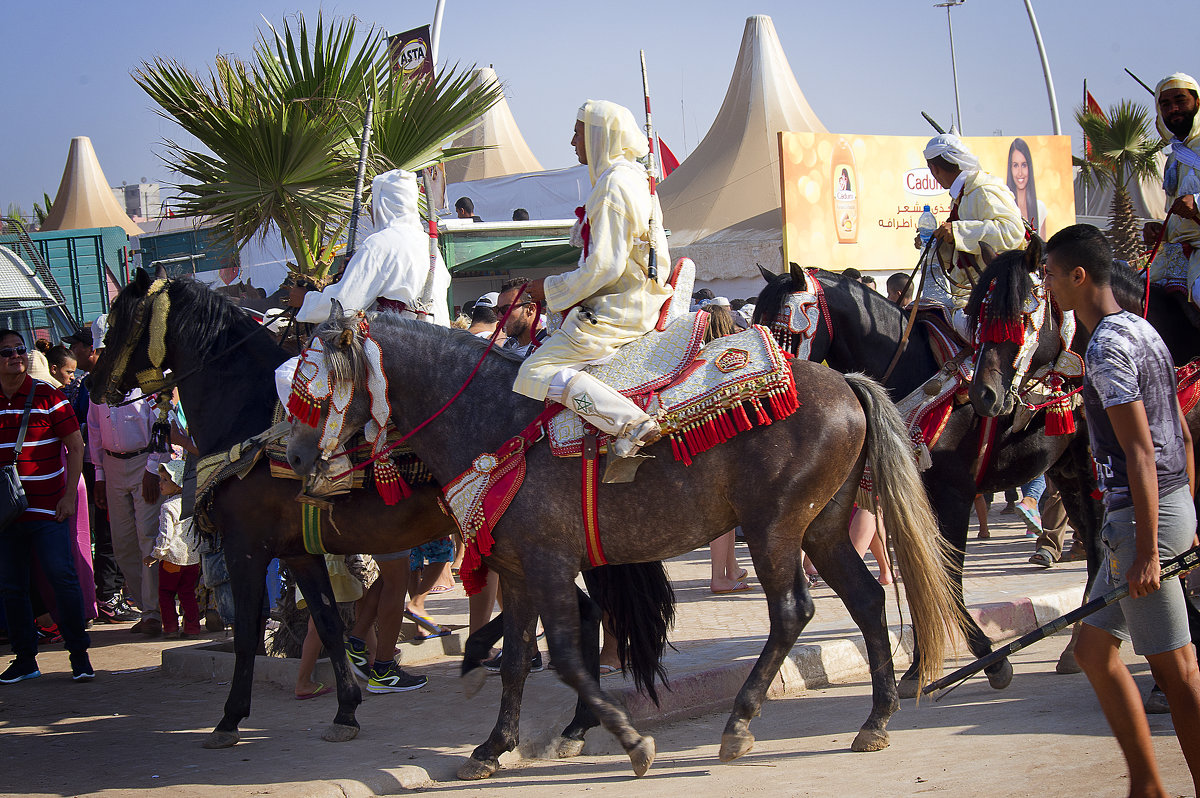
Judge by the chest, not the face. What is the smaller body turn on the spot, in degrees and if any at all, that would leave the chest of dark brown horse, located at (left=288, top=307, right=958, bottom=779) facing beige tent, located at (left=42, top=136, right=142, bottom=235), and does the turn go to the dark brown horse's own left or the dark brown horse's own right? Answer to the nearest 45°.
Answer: approximately 45° to the dark brown horse's own right

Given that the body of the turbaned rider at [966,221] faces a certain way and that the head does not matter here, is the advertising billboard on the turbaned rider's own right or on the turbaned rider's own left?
on the turbaned rider's own right

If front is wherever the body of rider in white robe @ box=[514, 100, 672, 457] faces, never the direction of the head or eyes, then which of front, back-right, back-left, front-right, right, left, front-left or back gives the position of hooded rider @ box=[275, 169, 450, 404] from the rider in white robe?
front-right

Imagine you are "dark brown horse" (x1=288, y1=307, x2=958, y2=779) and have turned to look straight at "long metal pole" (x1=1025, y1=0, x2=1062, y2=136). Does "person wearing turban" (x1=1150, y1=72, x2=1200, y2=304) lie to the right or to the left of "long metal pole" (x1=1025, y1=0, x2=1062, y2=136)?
right

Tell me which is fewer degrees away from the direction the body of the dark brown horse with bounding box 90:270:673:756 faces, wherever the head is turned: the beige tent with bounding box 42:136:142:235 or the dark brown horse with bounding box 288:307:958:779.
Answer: the beige tent

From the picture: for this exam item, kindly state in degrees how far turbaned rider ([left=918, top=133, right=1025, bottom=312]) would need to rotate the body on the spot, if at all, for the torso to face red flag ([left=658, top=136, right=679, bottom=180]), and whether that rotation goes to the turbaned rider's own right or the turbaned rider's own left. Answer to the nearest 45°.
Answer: approximately 90° to the turbaned rider's own right

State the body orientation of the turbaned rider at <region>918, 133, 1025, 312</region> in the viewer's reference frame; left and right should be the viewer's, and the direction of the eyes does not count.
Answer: facing to the left of the viewer

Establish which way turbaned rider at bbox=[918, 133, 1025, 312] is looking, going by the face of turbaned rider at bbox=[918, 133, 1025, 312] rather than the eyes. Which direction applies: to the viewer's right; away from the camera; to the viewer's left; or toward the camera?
to the viewer's left

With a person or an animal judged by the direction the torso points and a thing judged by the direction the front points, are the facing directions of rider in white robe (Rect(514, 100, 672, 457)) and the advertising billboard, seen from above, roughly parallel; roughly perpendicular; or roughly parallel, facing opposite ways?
roughly perpendicular

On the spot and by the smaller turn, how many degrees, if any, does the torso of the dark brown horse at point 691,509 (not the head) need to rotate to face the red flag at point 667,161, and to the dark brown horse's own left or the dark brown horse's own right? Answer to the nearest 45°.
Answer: approximately 90° to the dark brown horse's own right

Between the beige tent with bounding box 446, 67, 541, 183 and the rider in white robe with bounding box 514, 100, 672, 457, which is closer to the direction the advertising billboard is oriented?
the rider in white robe

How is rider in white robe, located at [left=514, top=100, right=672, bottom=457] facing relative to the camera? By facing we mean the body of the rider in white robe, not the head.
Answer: to the viewer's left

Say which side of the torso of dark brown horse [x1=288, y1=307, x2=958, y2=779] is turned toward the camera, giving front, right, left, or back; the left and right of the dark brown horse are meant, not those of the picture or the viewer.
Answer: left

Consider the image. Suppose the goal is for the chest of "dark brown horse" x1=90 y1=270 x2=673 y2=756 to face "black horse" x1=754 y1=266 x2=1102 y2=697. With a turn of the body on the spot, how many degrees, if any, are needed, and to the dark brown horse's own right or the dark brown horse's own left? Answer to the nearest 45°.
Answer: approximately 180°

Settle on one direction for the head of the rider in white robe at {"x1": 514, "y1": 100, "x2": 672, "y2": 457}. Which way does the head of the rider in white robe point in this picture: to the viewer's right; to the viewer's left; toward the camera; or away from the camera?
to the viewer's left
